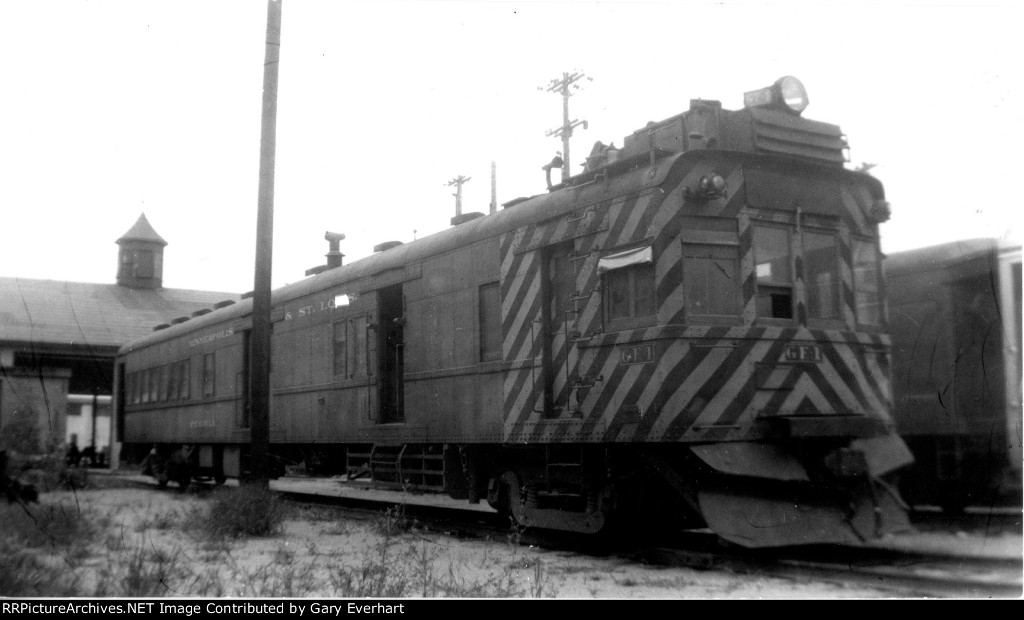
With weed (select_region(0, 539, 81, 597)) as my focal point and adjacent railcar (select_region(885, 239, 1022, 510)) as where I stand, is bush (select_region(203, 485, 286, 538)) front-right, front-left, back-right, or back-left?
front-right

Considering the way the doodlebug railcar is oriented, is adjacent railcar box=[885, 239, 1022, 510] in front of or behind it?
in front

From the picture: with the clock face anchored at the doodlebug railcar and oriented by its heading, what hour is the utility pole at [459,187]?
The utility pole is roughly at 7 o'clock from the doodlebug railcar.

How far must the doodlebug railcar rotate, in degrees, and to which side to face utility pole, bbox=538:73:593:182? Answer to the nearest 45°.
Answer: approximately 135° to its left

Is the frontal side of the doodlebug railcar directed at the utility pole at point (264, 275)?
no

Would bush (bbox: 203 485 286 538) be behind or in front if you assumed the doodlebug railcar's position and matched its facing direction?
behind

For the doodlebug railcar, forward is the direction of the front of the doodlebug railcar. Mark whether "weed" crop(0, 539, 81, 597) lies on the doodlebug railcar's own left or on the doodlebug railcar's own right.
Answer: on the doodlebug railcar's own right

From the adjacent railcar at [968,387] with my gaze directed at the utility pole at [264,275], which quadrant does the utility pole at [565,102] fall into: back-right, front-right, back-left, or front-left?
front-right

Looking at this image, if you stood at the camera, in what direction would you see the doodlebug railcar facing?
facing the viewer and to the right of the viewer

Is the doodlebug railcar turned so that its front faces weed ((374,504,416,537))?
no
